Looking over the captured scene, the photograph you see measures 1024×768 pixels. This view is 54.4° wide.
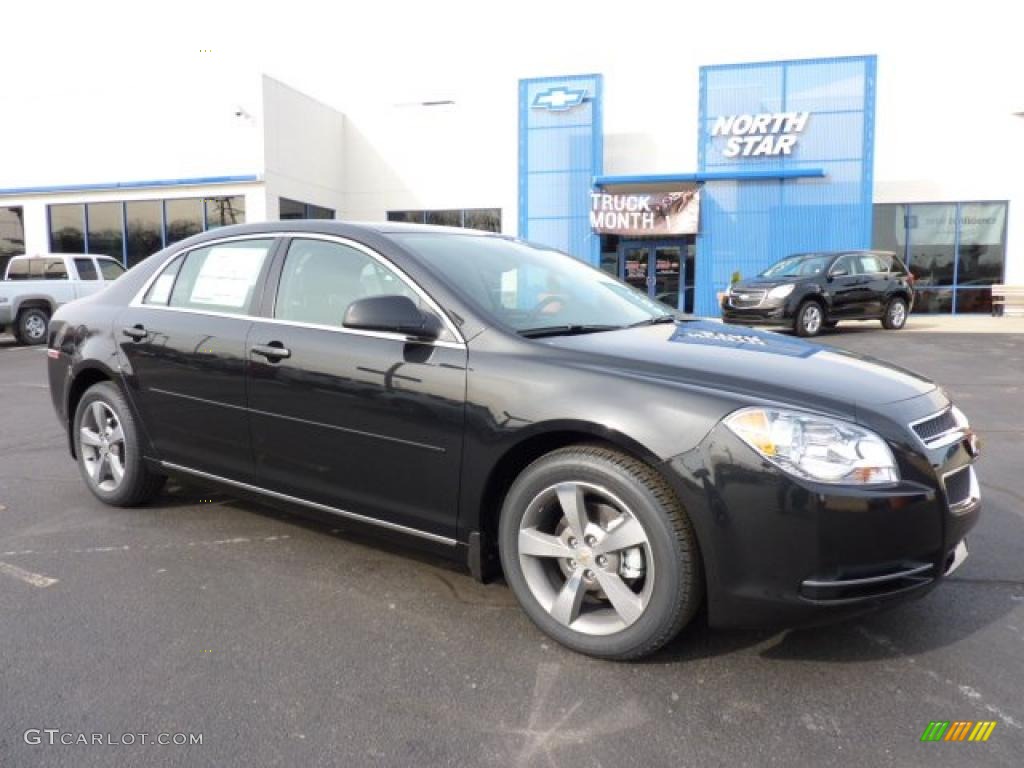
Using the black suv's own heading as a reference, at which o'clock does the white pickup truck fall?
The white pickup truck is roughly at 1 o'clock from the black suv.

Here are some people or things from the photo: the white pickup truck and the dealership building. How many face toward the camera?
1

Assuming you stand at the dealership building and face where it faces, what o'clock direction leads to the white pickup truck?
The white pickup truck is roughly at 2 o'clock from the dealership building.

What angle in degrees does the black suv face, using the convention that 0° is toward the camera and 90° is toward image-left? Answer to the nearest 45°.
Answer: approximately 45°

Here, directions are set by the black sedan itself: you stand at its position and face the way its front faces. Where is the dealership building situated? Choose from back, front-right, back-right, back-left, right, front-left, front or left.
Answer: back-left

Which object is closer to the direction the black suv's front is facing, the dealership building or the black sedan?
the black sedan

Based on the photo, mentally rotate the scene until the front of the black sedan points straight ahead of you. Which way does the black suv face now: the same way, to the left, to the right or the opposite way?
to the right
